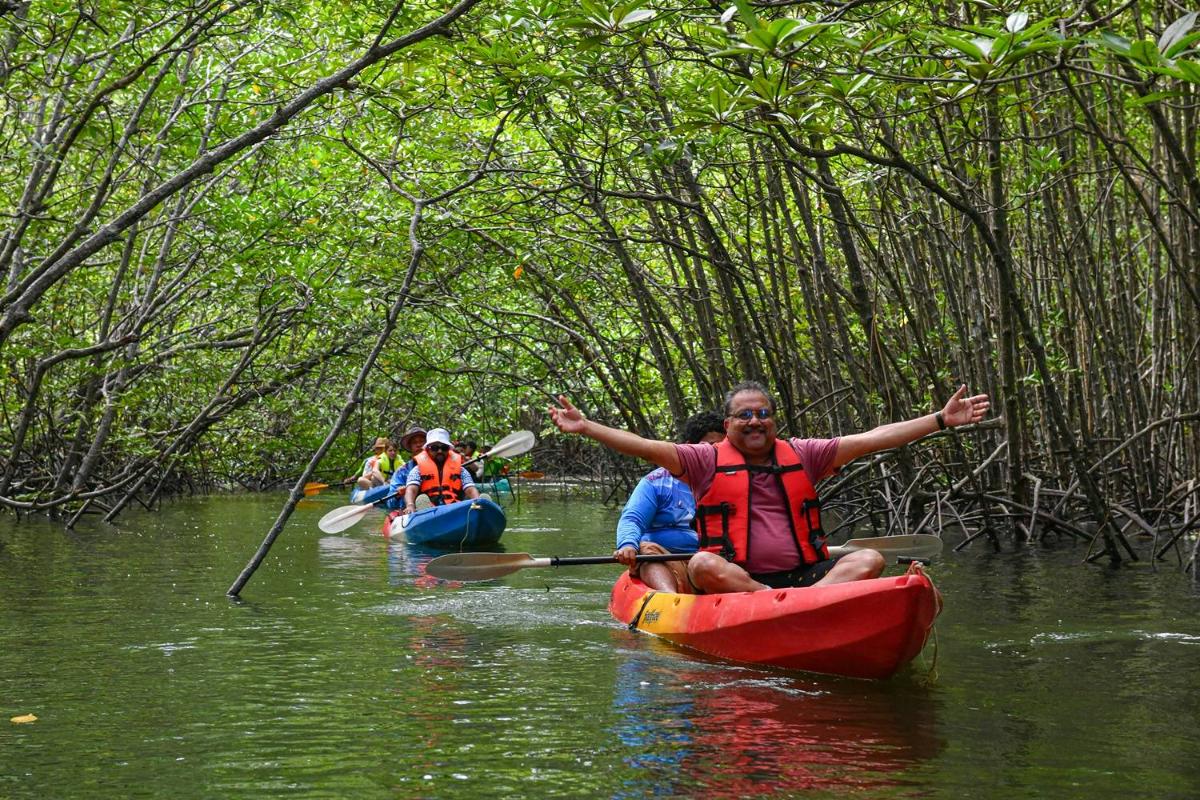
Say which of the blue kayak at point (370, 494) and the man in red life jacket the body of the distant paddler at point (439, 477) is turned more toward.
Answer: the man in red life jacket

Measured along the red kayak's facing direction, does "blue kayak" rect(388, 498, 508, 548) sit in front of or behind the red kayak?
behind

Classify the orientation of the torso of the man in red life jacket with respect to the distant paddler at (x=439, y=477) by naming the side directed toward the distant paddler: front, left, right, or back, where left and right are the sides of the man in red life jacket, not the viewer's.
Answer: back

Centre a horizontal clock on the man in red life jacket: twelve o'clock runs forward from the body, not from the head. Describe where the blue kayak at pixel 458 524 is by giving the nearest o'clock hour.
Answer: The blue kayak is roughly at 5 o'clock from the man in red life jacket.

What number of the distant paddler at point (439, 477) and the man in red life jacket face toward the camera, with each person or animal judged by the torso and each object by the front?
2

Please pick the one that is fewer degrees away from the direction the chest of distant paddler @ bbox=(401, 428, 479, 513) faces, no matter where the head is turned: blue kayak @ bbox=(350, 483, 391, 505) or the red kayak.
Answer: the red kayak

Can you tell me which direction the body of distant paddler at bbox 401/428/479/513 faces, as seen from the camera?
toward the camera

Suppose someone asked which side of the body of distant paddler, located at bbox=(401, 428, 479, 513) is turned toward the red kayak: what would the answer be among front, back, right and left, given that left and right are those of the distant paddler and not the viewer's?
front

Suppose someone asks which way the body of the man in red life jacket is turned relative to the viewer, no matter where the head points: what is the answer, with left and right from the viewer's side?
facing the viewer

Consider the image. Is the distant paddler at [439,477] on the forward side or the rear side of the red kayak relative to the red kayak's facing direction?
on the rear side
